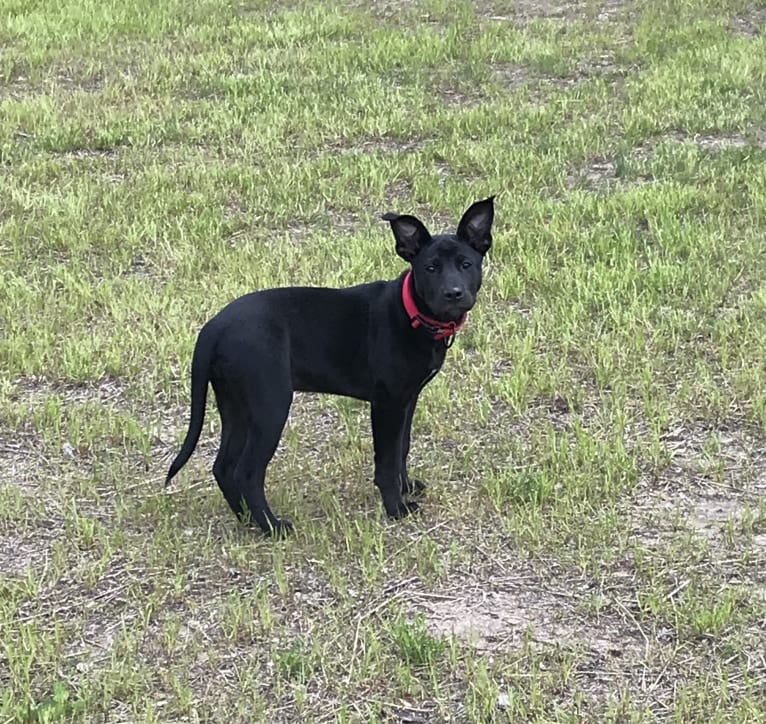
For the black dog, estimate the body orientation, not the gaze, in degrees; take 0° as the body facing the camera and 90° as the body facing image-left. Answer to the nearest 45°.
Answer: approximately 270°
